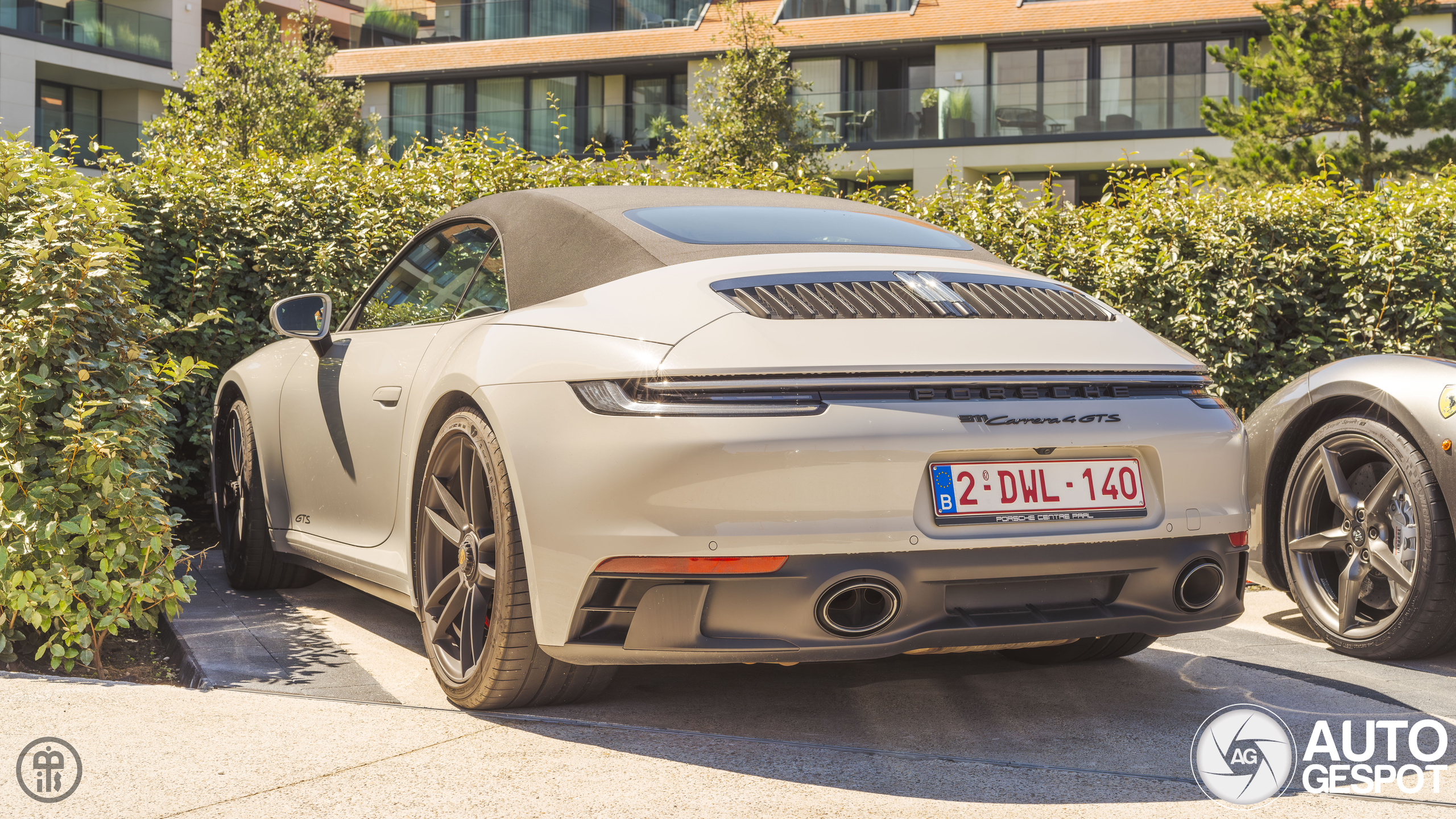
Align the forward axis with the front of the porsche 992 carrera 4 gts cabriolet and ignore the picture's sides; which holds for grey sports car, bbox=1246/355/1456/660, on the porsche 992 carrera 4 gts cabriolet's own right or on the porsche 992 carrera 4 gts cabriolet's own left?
on the porsche 992 carrera 4 gts cabriolet's own right

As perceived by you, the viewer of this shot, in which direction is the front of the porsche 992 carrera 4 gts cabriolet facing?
facing away from the viewer and to the left of the viewer

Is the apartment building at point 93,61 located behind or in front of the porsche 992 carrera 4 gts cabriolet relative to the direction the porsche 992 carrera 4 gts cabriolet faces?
in front

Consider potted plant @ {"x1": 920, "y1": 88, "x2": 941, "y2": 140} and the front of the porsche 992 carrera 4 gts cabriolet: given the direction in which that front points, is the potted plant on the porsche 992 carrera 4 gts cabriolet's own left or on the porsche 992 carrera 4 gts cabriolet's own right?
on the porsche 992 carrera 4 gts cabriolet's own right

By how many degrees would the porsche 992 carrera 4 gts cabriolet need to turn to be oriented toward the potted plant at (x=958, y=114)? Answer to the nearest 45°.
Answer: approximately 45° to its right

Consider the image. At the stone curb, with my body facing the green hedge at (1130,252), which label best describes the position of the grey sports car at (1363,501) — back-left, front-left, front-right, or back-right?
front-right

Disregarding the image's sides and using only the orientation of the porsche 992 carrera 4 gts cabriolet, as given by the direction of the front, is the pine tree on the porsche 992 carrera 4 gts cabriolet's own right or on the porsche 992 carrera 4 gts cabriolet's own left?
on the porsche 992 carrera 4 gts cabriolet's own right

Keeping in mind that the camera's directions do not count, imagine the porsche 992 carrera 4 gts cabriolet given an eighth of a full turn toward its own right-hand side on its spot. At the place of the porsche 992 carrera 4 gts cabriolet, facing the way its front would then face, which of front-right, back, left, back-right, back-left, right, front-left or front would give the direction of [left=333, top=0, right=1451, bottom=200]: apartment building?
front

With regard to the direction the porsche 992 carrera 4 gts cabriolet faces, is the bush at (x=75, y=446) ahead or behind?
ahead
